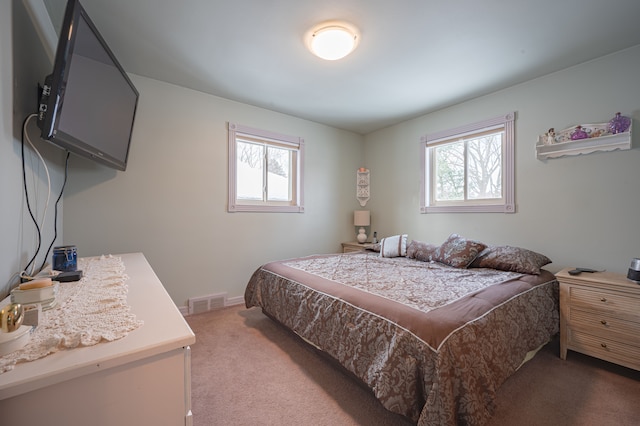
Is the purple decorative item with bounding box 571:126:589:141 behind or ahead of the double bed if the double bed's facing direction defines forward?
behind

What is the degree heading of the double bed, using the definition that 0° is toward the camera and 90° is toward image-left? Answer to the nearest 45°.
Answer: approximately 45°

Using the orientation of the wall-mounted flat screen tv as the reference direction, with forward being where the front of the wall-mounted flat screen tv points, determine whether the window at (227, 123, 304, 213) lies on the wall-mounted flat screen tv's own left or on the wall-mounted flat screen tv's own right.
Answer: on the wall-mounted flat screen tv's own left

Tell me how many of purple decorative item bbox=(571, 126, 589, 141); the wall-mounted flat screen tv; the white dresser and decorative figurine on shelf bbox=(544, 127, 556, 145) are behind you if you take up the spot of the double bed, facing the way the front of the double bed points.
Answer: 2

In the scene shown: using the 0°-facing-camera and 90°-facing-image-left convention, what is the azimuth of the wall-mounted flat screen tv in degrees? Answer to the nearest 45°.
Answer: approximately 315°

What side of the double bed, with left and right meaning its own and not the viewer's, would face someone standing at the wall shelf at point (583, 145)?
back

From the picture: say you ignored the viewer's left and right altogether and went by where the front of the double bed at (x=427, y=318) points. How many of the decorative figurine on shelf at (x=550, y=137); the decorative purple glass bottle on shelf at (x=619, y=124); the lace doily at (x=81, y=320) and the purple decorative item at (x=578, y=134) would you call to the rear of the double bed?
3
